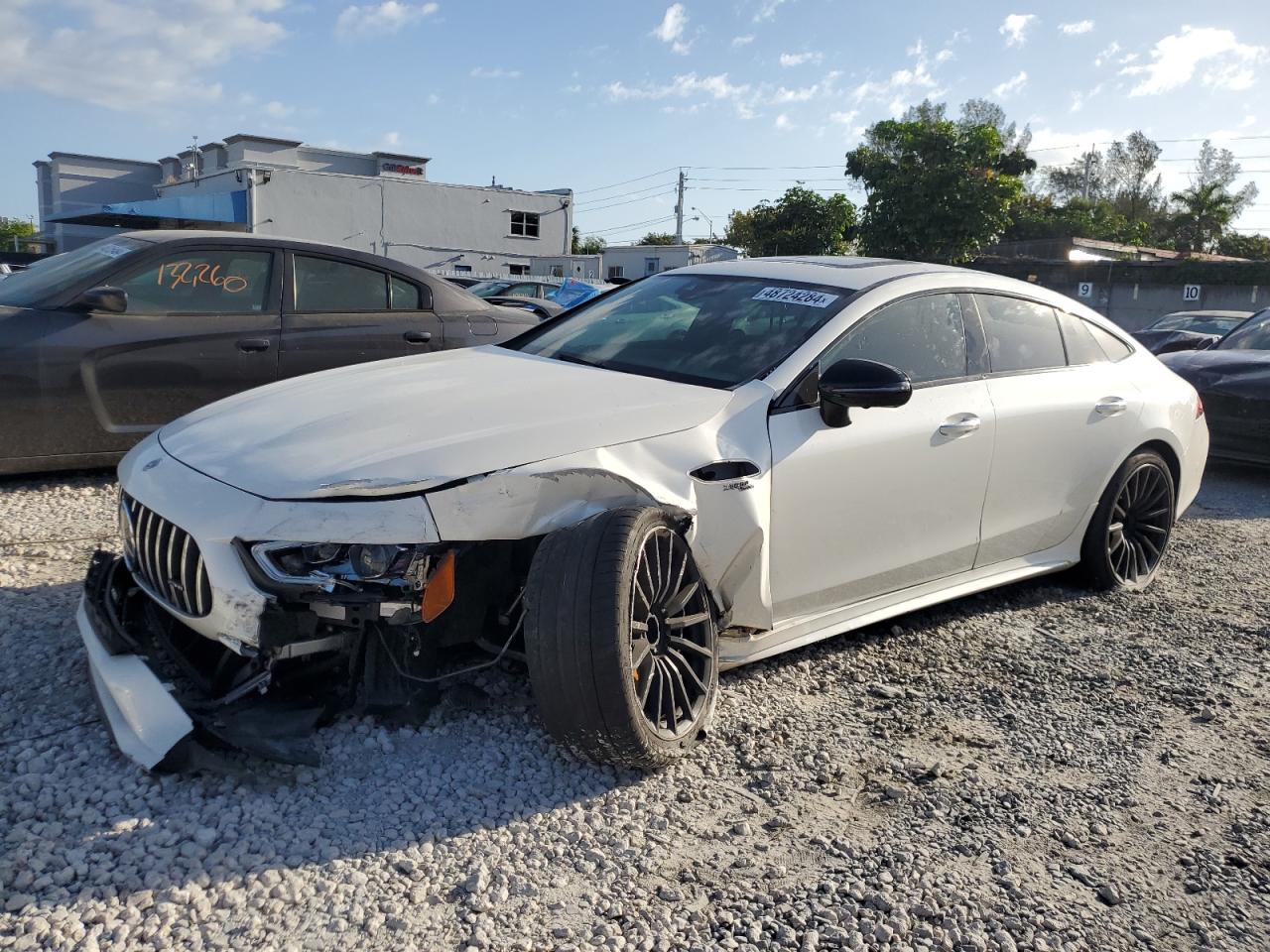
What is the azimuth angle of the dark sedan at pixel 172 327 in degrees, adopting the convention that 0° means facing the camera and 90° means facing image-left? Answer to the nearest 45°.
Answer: approximately 90°

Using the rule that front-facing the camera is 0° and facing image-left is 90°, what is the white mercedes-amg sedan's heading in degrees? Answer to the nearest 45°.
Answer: approximately 45°

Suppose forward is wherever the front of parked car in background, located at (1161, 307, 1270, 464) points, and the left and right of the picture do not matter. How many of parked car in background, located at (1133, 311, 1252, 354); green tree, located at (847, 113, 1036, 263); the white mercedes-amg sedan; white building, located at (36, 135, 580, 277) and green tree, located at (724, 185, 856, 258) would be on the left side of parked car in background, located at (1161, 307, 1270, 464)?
1

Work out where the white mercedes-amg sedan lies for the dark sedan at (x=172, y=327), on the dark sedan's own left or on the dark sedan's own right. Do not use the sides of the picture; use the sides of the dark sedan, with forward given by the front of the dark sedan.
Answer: on the dark sedan's own left

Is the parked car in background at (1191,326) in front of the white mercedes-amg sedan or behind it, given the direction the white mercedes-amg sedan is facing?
behind

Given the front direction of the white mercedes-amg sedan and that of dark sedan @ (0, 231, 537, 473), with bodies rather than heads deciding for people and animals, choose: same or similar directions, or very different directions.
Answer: same or similar directions

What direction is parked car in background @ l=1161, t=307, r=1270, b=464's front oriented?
to the viewer's left

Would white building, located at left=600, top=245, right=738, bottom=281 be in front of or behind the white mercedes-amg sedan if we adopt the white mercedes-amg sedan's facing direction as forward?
behind

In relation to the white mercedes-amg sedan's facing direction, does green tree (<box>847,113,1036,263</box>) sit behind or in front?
behind

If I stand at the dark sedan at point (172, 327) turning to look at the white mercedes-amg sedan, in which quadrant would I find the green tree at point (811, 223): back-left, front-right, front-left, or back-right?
back-left

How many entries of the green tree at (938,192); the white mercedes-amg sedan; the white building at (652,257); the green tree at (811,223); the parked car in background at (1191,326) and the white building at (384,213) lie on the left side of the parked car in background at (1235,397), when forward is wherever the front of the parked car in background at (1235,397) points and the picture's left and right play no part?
1

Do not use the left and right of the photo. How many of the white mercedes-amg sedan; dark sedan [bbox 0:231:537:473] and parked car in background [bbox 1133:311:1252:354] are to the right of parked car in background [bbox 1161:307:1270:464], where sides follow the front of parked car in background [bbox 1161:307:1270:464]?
1

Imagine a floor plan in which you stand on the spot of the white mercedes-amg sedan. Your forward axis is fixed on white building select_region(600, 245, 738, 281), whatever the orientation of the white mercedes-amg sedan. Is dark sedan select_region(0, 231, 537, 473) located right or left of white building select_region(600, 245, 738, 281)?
left

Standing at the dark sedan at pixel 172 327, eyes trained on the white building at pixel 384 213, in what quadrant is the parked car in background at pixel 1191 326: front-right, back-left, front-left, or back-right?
front-right

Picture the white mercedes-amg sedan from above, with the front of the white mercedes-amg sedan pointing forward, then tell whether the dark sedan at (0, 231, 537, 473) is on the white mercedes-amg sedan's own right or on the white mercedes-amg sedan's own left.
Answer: on the white mercedes-amg sedan's own right

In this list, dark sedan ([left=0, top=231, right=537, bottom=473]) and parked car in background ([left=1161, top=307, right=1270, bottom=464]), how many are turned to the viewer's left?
2

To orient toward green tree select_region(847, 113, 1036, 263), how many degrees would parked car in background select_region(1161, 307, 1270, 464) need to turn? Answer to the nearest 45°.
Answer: approximately 90° to its right

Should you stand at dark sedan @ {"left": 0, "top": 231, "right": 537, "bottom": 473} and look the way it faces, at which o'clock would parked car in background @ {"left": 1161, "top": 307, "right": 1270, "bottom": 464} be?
The parked car in background is roughly at 6 o'clock from the dark sedan.

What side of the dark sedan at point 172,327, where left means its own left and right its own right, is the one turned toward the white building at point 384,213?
right

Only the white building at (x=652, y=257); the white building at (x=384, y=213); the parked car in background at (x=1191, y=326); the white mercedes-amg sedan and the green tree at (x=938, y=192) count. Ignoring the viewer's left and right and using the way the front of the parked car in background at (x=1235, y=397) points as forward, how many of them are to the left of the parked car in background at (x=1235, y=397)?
1
